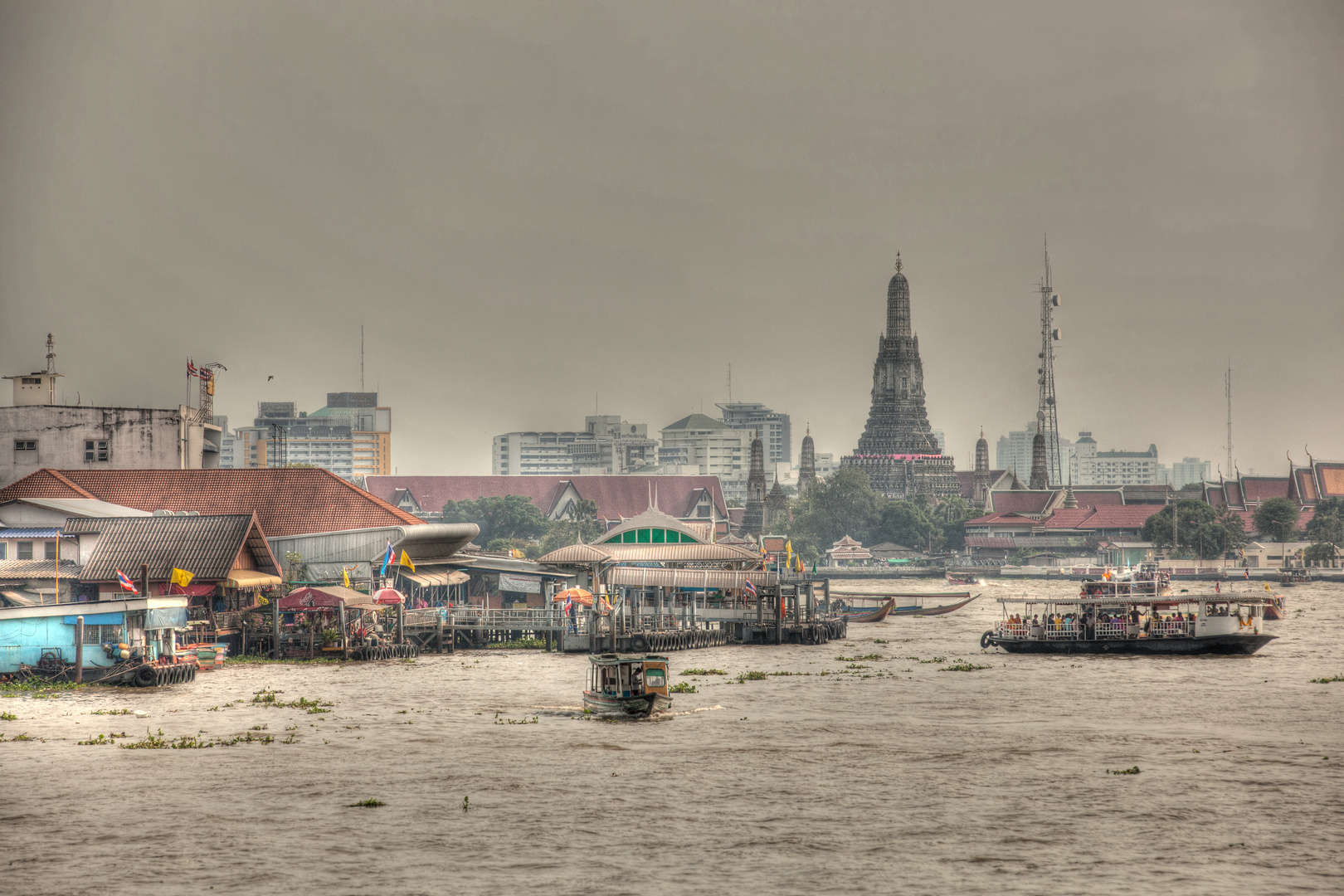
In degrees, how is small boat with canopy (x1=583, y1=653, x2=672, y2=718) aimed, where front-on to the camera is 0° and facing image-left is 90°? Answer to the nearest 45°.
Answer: approximately 315°
